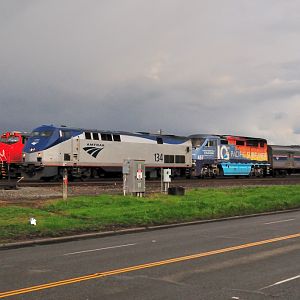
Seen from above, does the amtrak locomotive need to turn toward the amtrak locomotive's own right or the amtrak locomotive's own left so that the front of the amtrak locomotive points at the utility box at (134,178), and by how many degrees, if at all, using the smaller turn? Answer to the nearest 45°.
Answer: approximately 45° to the amtrak locomotive's own left

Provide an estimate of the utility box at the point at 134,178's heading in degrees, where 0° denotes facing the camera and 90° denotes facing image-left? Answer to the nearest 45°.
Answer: approximately 0°

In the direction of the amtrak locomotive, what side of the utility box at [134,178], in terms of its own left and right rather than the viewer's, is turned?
back

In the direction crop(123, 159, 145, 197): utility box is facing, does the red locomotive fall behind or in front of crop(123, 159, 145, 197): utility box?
behind

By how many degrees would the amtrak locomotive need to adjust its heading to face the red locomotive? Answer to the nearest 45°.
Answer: approximately 45° to its right

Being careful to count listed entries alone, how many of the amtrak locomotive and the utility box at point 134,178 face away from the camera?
0

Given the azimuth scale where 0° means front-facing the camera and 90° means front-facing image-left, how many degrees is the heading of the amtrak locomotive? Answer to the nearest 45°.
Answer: approximately 45°
